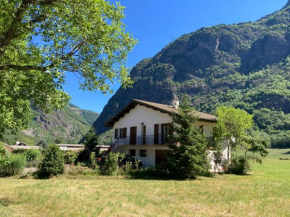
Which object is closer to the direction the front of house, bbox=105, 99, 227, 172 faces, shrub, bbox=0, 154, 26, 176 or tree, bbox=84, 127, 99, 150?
the shrub

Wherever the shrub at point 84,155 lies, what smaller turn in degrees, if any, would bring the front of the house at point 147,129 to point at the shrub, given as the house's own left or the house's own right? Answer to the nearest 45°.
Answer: approximately 90° to the house's own right

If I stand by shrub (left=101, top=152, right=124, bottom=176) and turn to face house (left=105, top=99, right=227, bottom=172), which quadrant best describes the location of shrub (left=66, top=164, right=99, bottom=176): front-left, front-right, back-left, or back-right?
back-left

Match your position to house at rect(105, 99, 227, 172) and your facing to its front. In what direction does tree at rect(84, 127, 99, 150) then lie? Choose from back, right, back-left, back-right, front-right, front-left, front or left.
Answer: right

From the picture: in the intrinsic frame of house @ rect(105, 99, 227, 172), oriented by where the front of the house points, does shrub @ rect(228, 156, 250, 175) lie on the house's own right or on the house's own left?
on the house's own left

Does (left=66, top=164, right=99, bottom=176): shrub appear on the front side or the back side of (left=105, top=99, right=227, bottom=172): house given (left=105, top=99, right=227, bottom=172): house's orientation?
on the front side

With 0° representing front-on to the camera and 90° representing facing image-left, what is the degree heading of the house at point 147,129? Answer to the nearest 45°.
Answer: approximately 45°

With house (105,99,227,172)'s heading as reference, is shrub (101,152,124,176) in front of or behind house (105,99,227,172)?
in front
